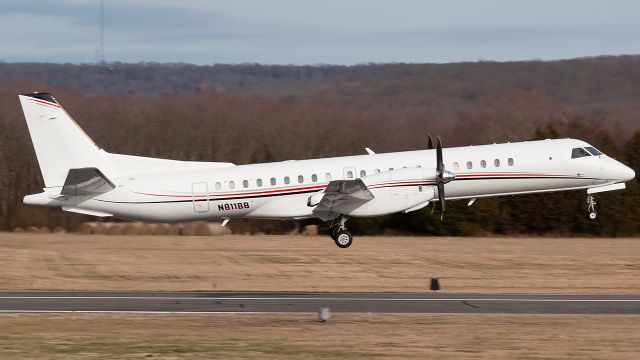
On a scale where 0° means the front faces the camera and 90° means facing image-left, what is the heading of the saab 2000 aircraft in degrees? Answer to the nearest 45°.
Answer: approximately 270°
